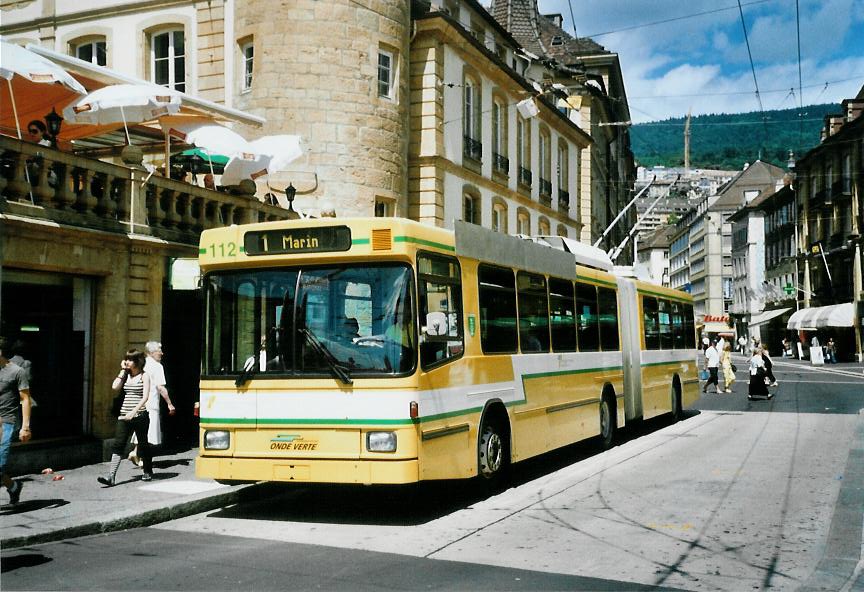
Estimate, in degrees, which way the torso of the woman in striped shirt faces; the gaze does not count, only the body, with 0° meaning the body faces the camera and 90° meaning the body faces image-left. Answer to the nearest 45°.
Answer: approximately 45°

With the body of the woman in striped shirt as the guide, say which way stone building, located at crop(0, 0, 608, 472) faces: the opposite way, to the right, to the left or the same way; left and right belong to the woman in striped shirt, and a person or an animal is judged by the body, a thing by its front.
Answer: to the left

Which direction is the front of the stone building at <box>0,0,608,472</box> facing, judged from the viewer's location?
facing the viewer and to the right of the viewer

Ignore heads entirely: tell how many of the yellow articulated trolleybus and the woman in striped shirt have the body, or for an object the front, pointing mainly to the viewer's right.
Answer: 0

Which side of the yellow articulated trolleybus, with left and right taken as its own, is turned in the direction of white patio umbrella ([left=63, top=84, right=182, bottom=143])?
right

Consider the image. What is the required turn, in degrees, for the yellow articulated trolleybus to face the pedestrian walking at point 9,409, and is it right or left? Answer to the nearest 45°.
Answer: approximately 45° to its right

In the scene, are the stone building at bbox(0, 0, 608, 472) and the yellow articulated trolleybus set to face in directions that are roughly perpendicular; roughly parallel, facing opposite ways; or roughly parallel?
roughly perpendicular

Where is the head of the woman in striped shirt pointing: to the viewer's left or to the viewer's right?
to the viewer's left

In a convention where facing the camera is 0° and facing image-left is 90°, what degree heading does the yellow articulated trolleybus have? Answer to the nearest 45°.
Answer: approximately 45°

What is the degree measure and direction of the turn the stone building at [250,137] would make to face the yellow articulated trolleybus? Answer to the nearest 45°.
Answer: approximately 45° to its right
